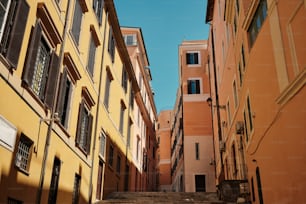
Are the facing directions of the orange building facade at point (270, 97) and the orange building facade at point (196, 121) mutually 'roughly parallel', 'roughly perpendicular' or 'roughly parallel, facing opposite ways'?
roughly perpendicular

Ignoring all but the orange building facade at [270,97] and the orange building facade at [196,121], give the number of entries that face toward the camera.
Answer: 1

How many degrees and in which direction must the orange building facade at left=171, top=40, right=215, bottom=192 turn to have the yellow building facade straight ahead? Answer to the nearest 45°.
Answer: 0° — it already faces it

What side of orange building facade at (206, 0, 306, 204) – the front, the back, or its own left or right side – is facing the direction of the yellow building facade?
front

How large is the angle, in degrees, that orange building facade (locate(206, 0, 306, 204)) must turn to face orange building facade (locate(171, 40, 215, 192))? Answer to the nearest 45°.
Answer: approximately 90° to its right

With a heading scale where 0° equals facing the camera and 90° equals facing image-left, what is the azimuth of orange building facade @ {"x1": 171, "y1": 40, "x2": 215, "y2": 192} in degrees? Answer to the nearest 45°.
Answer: approximately 0°

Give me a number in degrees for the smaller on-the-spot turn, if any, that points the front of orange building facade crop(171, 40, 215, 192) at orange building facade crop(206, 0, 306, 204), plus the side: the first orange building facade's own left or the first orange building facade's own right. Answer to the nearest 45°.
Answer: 0° — it already faces it

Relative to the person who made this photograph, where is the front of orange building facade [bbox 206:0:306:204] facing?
facing to the left of the viewer
